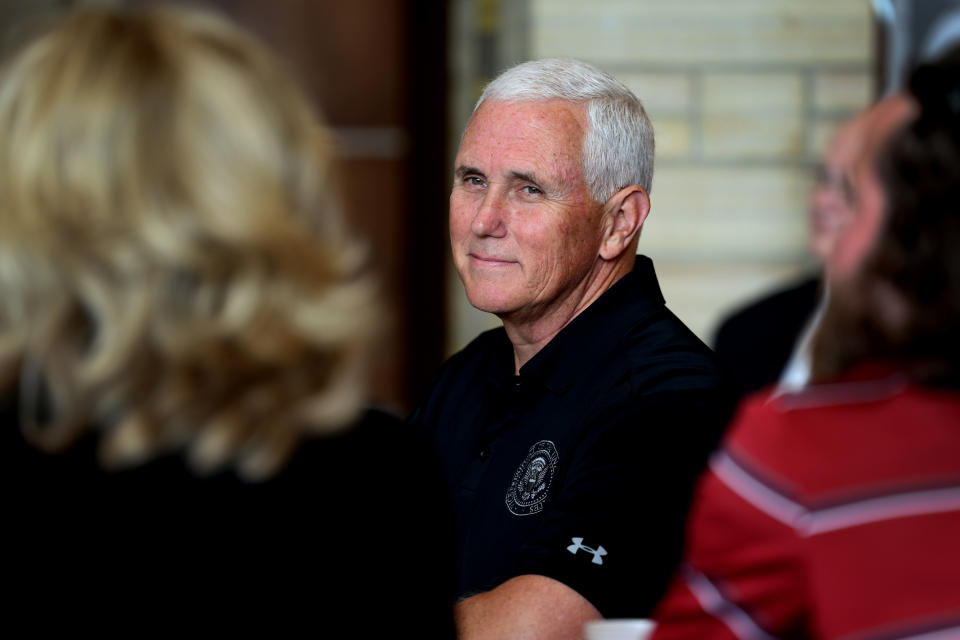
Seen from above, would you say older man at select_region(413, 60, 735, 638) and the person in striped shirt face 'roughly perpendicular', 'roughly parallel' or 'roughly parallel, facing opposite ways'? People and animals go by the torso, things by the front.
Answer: roughly perpendicular

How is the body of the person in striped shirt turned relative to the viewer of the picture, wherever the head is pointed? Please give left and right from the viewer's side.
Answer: facing away from the viewer and to the left of the viewer

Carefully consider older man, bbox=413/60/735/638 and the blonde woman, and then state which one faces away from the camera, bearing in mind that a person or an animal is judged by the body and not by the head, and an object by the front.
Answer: the blonde woman

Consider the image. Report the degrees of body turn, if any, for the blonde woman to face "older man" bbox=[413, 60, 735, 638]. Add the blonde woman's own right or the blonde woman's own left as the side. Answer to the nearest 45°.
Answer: approximately 45° to the blonde woman's own right

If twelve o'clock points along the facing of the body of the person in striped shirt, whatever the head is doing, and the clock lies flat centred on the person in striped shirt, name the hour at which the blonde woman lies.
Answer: The blonde woman is roughly at 10 o'clock from the person in striped shirt.

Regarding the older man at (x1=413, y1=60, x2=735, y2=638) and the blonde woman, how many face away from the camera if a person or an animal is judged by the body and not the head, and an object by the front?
1

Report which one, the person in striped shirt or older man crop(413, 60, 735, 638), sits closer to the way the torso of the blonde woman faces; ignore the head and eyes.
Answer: the older man

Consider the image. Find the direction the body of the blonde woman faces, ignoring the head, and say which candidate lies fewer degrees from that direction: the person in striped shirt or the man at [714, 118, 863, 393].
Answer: the man

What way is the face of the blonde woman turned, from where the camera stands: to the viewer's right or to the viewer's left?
to the viewer's right

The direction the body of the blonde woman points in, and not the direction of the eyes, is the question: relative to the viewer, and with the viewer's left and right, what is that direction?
facing away from the viewer
